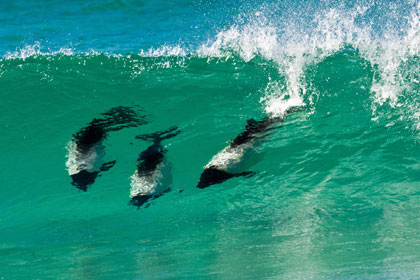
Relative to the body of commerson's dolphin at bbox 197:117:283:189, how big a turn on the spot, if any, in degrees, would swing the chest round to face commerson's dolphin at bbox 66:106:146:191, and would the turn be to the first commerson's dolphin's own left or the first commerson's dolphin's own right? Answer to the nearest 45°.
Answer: approximately 45° to the first commerson's dolphin's own right

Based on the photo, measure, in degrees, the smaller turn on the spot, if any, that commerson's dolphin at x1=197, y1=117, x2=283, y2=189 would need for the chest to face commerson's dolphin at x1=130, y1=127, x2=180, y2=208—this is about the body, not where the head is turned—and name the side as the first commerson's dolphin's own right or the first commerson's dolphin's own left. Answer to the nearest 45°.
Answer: approximately 45° to the first commerson's dolphin's own right

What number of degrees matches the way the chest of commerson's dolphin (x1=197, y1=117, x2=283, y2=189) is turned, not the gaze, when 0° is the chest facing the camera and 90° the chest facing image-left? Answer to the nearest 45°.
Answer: approximately 45°
